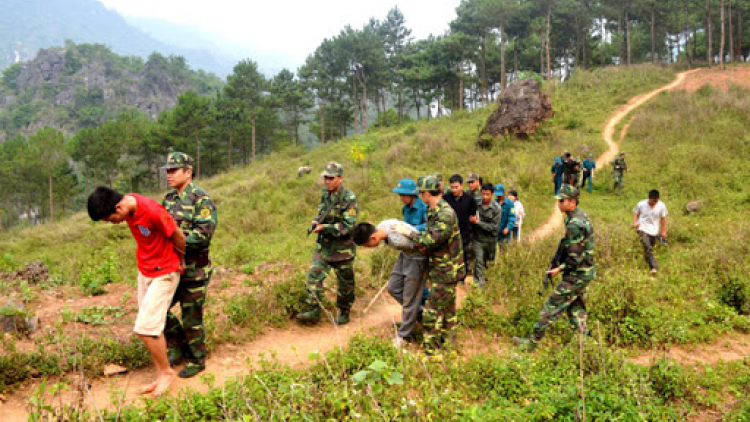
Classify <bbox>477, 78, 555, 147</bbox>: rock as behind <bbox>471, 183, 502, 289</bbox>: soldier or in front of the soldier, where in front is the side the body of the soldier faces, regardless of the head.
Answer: behind

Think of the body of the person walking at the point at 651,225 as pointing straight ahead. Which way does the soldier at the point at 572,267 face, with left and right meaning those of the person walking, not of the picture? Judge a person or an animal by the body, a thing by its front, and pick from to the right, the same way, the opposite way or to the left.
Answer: to the right

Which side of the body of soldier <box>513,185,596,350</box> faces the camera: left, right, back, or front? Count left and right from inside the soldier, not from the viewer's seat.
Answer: left

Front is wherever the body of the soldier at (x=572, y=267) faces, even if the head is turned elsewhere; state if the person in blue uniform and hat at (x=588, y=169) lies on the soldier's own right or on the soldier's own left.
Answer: on the soldier's own right

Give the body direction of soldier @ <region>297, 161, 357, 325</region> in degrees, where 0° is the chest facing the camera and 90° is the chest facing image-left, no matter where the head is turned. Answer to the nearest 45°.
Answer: approximately 45°

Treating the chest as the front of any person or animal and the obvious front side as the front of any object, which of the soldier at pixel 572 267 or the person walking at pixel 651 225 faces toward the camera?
the person walking

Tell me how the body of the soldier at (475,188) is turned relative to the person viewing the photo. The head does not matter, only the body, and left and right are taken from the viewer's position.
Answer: facing the viewer and to the left of the viewer

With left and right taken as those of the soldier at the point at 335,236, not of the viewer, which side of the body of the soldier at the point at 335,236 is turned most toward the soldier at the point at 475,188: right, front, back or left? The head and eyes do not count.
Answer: back

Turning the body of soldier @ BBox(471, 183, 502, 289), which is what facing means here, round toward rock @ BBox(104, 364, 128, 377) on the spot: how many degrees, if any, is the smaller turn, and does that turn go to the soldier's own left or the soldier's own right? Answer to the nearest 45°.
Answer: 0° — they already face it

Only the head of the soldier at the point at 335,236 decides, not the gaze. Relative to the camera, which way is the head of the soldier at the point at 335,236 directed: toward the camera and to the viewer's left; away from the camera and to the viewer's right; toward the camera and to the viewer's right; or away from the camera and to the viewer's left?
toward the camera and to the viewer's left

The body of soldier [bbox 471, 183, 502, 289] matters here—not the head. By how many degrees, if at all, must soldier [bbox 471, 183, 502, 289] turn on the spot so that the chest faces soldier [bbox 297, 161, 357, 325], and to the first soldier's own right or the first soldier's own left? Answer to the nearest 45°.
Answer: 0° — they already face them

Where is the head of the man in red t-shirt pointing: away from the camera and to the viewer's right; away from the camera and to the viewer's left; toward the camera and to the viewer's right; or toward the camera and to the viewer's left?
toward the camera and to the viewer's left

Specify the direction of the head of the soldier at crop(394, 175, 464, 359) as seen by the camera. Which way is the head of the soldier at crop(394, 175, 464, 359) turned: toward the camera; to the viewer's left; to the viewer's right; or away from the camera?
to the viewer's left

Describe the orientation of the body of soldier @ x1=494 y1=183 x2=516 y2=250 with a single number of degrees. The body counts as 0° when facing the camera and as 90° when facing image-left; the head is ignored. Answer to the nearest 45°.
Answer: approximately 45°

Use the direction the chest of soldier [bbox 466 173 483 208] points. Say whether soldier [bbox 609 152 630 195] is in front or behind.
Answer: behind

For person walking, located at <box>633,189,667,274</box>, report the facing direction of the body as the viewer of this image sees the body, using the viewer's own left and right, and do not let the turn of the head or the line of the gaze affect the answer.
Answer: facing the viewer
